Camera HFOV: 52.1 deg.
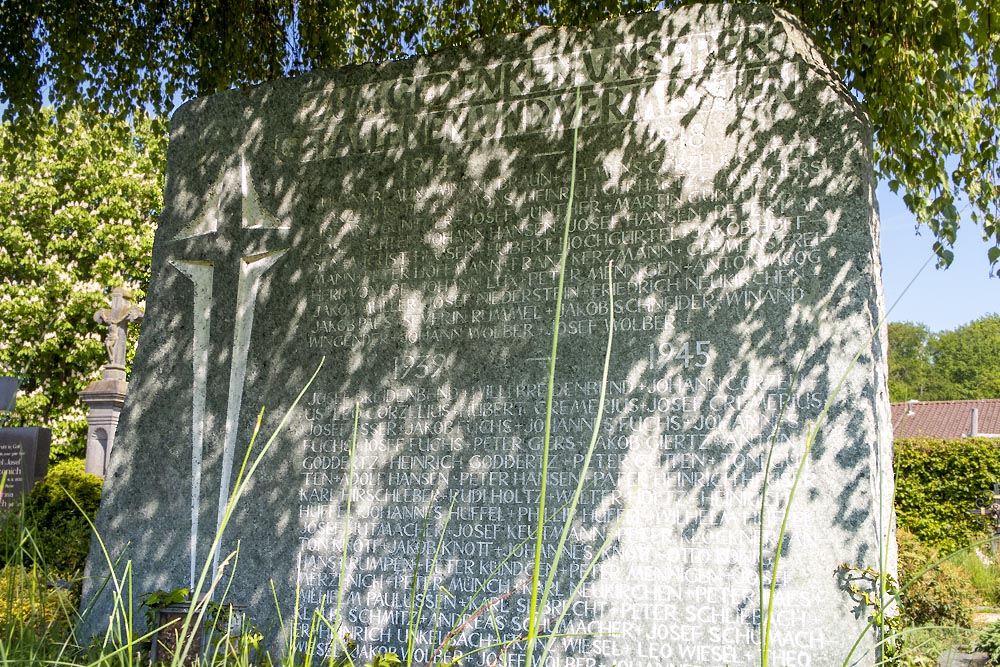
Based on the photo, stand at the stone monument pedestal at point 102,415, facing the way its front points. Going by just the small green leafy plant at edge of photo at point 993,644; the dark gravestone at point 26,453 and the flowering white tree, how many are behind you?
1

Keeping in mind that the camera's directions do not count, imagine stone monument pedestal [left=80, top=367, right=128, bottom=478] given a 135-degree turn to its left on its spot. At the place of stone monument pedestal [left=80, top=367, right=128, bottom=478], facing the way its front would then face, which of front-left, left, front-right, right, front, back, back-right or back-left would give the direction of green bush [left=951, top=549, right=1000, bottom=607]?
right

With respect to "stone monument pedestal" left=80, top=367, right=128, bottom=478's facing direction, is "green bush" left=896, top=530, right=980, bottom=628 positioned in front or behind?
in front

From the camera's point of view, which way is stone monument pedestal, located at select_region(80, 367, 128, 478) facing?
toward the camera

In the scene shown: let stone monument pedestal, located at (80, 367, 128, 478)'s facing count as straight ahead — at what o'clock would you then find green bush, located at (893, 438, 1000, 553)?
The green bush is roughly at 10 o'clock from the stone monument pedestal.

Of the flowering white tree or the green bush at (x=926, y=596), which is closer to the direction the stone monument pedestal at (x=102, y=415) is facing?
the green bush

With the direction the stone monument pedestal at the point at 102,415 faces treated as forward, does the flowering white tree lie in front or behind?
behind

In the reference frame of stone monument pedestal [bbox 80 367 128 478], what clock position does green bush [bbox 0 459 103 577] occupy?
The green bush is roughly at 12 o'clock from the stone monument pedestal.

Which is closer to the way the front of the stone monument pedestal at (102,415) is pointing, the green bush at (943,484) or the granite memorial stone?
the granite memorial stone
